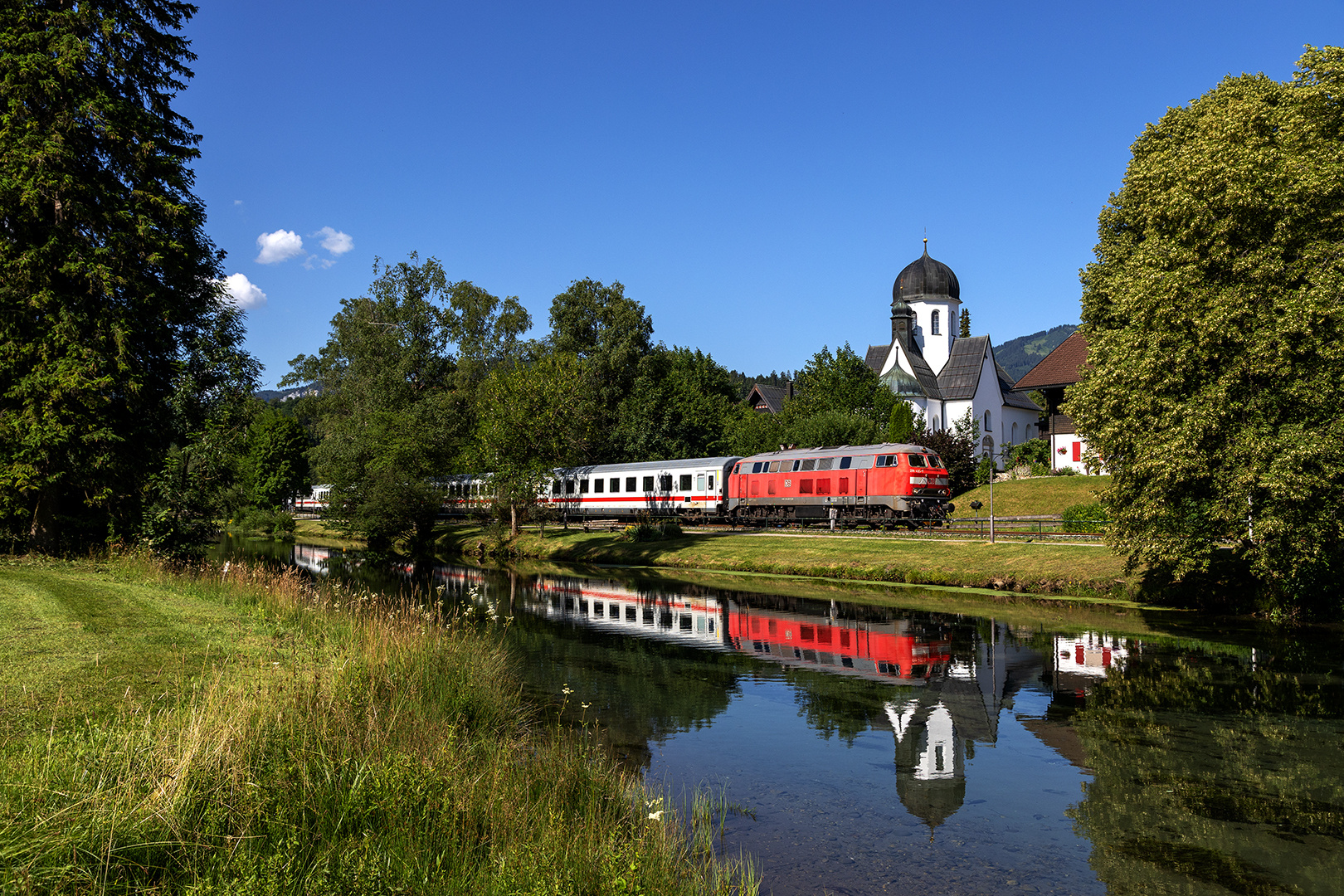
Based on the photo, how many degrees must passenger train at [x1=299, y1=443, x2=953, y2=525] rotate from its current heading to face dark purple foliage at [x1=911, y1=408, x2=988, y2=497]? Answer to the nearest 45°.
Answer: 0° — it already faces it

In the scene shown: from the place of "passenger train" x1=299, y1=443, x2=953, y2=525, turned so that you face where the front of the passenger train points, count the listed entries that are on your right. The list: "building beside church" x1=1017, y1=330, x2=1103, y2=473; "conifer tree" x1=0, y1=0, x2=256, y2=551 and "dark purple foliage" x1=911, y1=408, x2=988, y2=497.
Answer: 1

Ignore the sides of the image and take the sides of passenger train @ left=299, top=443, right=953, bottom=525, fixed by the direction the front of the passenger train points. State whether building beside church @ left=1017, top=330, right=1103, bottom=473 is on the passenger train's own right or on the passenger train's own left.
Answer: on the passenger train's own left

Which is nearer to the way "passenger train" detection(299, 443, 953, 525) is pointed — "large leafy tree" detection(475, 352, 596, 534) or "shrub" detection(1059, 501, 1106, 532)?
the shrub

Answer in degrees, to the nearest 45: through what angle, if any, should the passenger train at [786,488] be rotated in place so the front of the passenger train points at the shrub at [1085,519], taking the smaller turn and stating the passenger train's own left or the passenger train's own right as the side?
0° — it already faces it

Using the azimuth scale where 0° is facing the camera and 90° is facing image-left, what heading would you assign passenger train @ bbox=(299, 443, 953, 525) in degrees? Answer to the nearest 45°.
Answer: approximately 315°

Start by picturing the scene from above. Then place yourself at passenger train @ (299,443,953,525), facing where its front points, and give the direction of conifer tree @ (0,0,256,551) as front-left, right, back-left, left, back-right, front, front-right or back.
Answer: right
